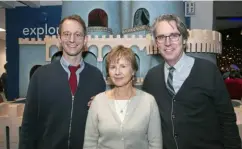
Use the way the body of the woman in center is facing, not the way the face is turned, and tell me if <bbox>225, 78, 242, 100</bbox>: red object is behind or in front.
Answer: behind

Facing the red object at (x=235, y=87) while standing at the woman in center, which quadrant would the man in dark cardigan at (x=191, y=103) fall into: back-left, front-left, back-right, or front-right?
front-right

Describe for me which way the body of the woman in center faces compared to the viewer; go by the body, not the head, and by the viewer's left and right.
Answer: facing the viewer

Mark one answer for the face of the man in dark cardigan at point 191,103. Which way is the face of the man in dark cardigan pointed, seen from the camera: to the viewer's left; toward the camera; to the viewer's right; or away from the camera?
toward the camera

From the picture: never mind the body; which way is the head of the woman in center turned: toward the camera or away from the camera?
toward the camera
